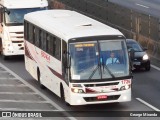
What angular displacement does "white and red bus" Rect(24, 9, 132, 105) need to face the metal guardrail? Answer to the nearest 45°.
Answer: approximately 135° to its left

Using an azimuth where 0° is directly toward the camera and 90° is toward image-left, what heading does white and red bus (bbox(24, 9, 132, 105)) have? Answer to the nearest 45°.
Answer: approximately 315°

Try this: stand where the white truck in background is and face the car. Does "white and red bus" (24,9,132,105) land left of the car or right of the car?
right

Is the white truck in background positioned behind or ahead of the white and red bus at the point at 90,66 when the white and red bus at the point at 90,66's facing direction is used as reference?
behind
